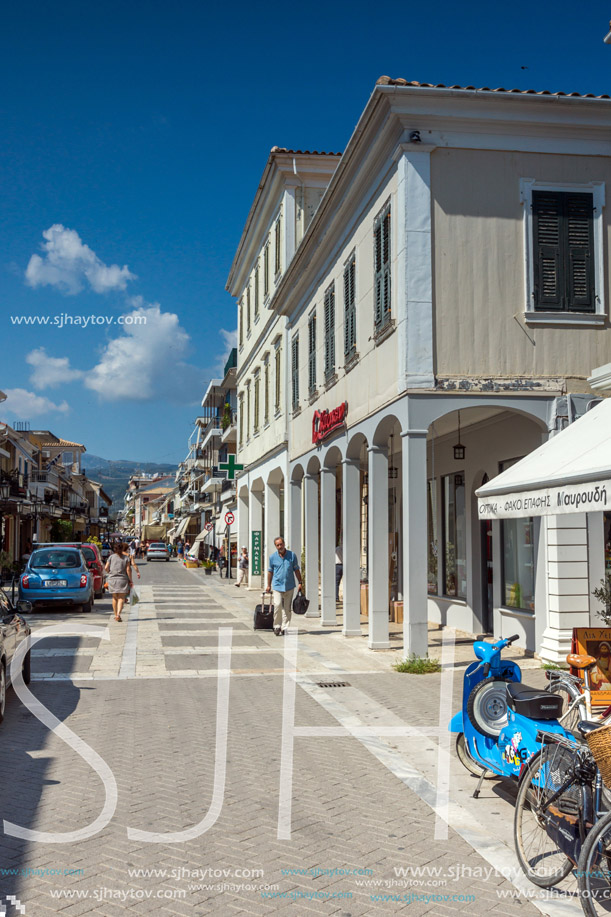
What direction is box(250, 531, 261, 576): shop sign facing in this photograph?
toward the camera

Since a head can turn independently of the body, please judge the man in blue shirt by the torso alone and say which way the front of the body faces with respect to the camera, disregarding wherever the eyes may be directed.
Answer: toward the camera

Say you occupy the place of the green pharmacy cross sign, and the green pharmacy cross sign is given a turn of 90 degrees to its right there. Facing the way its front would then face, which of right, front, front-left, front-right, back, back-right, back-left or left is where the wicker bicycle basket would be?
left

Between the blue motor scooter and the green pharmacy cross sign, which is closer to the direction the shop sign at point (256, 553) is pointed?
the blue motor scooter

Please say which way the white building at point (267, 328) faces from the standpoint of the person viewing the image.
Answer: facing to the left of the viewer

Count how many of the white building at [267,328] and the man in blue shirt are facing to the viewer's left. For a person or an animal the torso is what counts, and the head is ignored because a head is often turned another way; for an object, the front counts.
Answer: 1

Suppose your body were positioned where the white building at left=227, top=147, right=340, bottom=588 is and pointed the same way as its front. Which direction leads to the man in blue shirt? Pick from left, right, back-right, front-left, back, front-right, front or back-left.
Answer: left

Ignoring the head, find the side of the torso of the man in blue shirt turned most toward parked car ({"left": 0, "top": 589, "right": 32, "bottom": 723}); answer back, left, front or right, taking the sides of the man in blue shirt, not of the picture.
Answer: front

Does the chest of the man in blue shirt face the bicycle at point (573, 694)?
yes

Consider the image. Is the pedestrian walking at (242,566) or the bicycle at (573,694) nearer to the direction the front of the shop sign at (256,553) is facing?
the bicycle

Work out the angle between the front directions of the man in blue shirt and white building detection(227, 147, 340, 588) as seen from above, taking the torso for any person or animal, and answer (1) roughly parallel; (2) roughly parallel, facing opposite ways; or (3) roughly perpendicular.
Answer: roughly perpendicular
